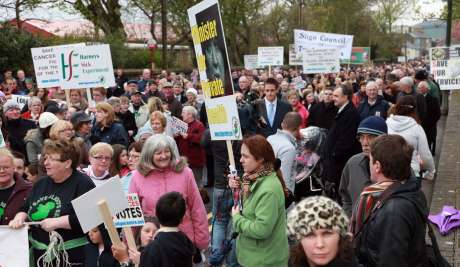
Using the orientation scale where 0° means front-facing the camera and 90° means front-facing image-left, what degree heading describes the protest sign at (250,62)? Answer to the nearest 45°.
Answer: approximately 0°

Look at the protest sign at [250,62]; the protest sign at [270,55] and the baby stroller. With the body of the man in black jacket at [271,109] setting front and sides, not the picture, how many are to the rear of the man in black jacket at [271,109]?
2

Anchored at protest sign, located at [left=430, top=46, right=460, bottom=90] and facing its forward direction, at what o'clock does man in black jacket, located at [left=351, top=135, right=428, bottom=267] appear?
The man in black jacket is roughly at 12 o'clock from the protest sign.

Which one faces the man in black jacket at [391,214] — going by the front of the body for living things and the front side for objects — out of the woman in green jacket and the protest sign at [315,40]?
the protest sign

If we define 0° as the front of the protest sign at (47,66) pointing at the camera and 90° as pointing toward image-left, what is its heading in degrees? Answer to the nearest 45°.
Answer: approximately 0°

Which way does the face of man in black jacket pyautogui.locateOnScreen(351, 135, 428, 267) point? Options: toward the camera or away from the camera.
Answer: away from the camera

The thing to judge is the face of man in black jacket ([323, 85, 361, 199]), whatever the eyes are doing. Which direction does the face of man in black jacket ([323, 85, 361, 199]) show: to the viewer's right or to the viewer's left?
to the viewer's left

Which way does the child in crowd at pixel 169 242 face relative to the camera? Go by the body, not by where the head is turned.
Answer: away from the camera

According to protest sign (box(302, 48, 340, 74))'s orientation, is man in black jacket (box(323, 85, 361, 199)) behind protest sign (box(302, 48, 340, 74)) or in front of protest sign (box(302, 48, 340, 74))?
in front
